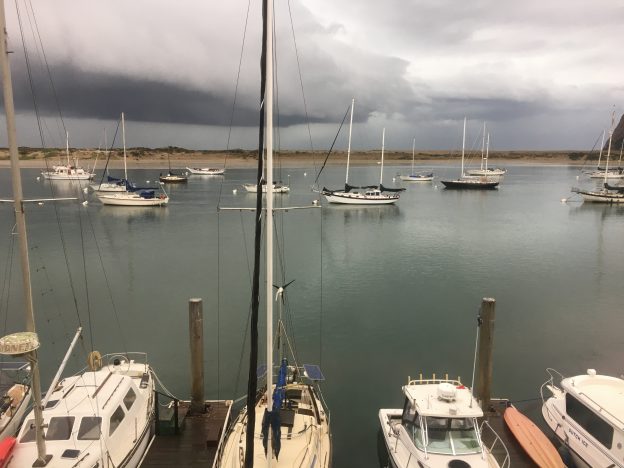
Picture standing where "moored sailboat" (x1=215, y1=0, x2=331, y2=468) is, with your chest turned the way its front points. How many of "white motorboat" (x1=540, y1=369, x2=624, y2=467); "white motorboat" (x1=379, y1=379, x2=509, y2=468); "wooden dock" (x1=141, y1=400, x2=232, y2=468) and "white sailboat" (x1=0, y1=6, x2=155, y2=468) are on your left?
2

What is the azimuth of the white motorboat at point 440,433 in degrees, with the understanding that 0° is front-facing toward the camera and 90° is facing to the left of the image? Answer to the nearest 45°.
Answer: approximately 315°

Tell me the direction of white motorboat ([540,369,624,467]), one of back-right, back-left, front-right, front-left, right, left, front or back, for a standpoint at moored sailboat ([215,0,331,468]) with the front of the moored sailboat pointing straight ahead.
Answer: left

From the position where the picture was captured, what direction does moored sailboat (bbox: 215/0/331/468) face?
facing the viewer

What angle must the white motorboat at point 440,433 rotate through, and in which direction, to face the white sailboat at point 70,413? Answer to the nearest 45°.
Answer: approximately 135° to its right

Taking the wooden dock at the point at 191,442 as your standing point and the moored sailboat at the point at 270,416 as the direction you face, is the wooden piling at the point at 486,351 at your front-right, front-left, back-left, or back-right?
front-left

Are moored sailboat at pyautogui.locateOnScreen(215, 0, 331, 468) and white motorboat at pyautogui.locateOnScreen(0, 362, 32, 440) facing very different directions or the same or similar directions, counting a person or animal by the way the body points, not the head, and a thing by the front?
same or similar directions

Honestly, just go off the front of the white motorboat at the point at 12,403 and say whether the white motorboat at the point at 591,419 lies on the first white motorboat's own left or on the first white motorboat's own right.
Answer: on the first white motorboat's own left

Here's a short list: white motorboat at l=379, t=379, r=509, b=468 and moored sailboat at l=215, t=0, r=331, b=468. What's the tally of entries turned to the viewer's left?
0

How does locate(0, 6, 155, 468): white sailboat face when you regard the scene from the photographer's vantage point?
facing the viewer and to the left of the viewer

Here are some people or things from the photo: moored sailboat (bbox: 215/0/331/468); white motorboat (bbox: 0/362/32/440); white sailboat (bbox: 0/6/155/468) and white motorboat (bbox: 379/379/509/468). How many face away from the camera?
0

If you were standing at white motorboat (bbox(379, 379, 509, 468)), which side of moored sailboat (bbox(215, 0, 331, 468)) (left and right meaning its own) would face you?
left
